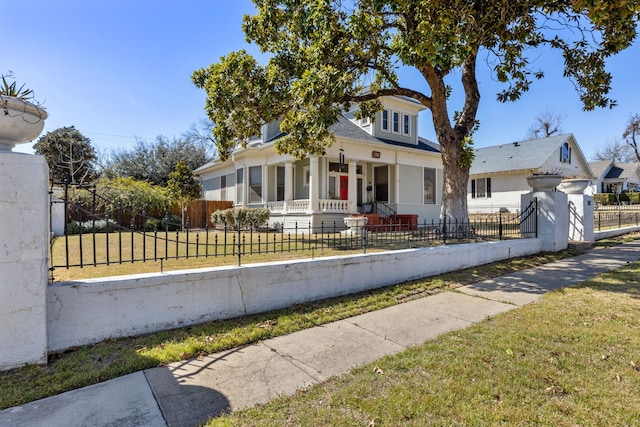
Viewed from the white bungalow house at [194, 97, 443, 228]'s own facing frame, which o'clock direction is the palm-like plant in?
The palm-like plant is roughly at 2 o'clock from the white bungalow house.

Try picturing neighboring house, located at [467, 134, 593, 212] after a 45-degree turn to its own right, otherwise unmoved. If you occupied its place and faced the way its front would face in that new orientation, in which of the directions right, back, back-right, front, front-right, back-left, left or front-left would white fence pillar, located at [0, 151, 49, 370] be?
front

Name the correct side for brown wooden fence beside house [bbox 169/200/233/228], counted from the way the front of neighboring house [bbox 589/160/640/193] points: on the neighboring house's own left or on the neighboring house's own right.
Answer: on the neighboring house's own right

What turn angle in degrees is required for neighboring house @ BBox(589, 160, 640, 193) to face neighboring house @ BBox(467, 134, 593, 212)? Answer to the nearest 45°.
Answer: approximately 45° to its right

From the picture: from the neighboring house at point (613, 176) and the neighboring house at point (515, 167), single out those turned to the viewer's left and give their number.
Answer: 0

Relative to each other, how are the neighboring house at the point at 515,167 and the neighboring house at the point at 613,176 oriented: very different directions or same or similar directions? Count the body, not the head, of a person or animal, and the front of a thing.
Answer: same or similar directions

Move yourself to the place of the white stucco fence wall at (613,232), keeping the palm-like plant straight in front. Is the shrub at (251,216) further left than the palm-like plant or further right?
right

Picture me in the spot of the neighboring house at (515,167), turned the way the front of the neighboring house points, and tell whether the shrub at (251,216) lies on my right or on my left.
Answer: on my right

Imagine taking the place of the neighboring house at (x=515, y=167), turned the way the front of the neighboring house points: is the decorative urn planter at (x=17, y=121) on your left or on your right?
on your right

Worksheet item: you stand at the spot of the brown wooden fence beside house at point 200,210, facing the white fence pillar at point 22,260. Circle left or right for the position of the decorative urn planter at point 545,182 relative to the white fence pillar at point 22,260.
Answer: left

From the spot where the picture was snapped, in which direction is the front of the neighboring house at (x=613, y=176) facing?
facing the viewer and to the right of the viewer

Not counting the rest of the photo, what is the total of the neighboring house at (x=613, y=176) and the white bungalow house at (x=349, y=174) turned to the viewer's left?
0

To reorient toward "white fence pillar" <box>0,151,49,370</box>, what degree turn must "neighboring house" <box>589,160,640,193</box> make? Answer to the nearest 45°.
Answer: approximately 45° to its right

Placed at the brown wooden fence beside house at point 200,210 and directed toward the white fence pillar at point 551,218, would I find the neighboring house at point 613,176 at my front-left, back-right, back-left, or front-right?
front-left

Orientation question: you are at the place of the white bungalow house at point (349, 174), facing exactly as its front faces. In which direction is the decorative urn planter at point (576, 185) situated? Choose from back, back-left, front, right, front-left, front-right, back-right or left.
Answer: front

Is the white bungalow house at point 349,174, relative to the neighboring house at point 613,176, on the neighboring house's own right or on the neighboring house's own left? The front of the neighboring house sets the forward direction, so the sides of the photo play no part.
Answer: on the neighboring house's own right
